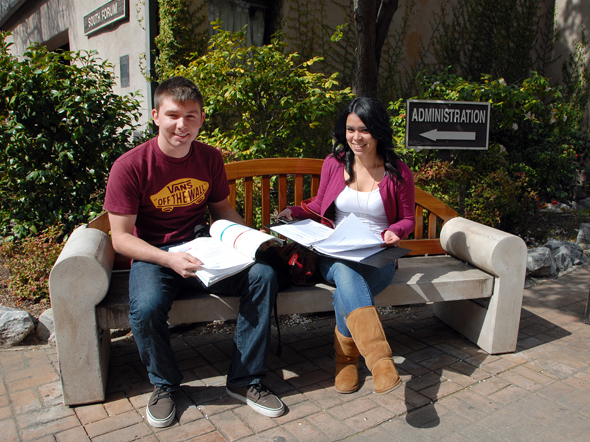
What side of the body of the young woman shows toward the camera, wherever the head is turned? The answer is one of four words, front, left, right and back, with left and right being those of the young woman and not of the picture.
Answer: front

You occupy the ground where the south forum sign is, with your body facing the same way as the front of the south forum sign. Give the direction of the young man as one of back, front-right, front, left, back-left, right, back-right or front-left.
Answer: front-left

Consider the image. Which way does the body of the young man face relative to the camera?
toward the camera

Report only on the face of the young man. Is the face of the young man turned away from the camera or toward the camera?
toward the camera

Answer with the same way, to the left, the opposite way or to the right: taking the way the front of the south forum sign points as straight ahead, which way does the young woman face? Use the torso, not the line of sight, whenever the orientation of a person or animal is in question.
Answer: the same way

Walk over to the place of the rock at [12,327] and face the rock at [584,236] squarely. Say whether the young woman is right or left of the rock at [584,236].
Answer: right

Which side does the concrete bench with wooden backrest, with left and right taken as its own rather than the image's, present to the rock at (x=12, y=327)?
right

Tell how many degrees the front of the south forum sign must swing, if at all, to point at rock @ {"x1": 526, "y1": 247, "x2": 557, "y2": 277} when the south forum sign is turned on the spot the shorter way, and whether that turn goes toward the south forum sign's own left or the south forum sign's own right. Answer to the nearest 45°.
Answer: approximately 90° to the south forum sign's own left

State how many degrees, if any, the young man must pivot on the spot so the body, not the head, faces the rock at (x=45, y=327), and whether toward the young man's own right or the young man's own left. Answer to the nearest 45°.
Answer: approximately 135° to the young man's own right

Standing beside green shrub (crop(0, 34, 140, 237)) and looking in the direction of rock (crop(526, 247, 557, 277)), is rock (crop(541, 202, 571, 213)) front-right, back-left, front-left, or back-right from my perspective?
front-left

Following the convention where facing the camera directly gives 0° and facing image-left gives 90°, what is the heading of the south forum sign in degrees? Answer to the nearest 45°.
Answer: approximately 45°

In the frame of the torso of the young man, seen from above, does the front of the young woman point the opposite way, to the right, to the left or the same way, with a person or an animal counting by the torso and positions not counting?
the same way

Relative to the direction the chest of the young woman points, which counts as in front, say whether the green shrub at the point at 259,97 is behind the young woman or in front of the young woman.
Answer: behind

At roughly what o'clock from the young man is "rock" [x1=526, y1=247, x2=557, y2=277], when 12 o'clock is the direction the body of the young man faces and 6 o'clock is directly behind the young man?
The rock is roughly at 8 o'clock from the young man.

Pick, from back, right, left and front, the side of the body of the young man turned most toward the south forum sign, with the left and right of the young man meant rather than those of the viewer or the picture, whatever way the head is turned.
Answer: back

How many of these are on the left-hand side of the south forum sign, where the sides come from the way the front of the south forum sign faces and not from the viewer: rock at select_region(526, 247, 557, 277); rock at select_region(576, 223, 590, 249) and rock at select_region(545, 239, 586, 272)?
3

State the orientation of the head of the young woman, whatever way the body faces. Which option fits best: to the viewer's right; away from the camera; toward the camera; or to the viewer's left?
toward the camera

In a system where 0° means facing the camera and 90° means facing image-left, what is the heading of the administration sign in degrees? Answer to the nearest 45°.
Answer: approximately 0°

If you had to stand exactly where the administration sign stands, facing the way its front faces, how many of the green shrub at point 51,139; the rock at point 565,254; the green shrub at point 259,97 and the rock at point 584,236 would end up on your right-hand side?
2

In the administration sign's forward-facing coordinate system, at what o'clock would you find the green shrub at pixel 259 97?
The green shrub is roughly at 3 o'clock from the administration sign.
